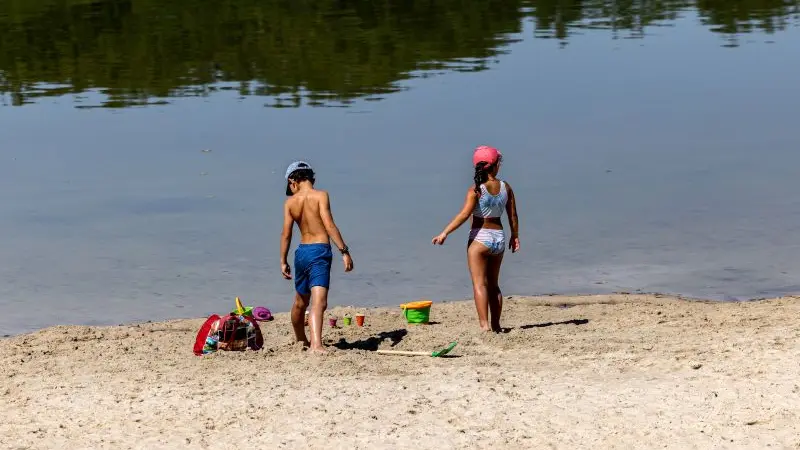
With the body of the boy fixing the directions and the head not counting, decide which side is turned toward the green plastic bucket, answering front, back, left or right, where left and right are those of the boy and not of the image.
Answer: right

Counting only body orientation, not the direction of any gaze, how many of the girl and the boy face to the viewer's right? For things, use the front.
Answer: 0

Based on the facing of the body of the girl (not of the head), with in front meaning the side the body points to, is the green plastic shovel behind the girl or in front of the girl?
behind

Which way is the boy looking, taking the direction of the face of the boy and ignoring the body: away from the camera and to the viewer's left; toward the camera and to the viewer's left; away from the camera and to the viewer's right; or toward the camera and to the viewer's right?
away from the camera and to the viewer's left

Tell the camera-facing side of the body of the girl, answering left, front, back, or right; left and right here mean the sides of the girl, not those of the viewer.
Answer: back

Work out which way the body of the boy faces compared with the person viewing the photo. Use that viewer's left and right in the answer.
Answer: facing away from the viewer and to the left of the viewer

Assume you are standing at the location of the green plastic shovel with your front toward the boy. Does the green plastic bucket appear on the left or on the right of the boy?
right
